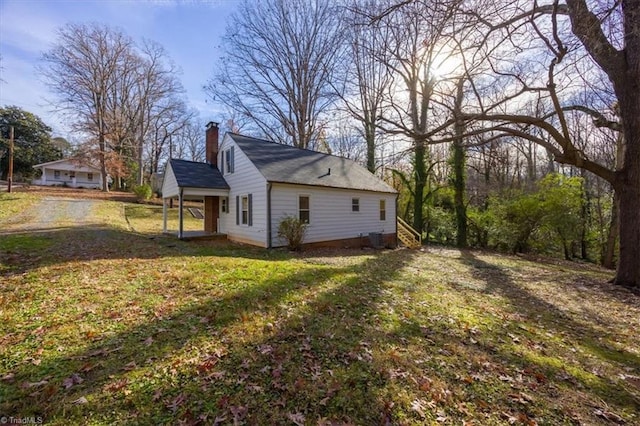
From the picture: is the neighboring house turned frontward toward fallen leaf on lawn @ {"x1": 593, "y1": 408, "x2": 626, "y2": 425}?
yes

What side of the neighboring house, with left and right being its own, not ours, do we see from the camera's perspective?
front

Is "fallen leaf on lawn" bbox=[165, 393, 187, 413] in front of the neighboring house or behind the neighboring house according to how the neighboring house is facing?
in front

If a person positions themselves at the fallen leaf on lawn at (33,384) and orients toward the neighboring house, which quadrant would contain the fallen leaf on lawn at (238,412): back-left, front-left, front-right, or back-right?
back-right

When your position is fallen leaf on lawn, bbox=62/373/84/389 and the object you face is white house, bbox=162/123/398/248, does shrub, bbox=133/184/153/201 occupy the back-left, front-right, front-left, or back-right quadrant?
front-left

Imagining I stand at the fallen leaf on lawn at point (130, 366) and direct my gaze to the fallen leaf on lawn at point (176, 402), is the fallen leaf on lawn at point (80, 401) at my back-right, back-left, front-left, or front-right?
front-right

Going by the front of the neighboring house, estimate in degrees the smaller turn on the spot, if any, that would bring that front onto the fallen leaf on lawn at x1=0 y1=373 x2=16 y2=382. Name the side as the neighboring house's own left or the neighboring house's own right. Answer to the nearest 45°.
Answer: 0° — it already faces it

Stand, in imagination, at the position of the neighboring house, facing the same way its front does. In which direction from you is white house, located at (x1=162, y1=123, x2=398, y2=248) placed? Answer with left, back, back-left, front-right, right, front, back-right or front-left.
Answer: front

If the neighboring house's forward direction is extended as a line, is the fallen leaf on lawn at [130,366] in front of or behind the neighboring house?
in front

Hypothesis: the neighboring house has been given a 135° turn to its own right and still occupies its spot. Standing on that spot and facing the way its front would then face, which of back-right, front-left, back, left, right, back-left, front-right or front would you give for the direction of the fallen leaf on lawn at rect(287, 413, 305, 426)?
back-left

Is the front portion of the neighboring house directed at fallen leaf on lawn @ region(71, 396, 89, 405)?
yes

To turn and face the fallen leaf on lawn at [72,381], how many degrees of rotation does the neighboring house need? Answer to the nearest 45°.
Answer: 0° — it already faces it

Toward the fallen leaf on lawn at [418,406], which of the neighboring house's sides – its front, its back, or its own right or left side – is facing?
front
